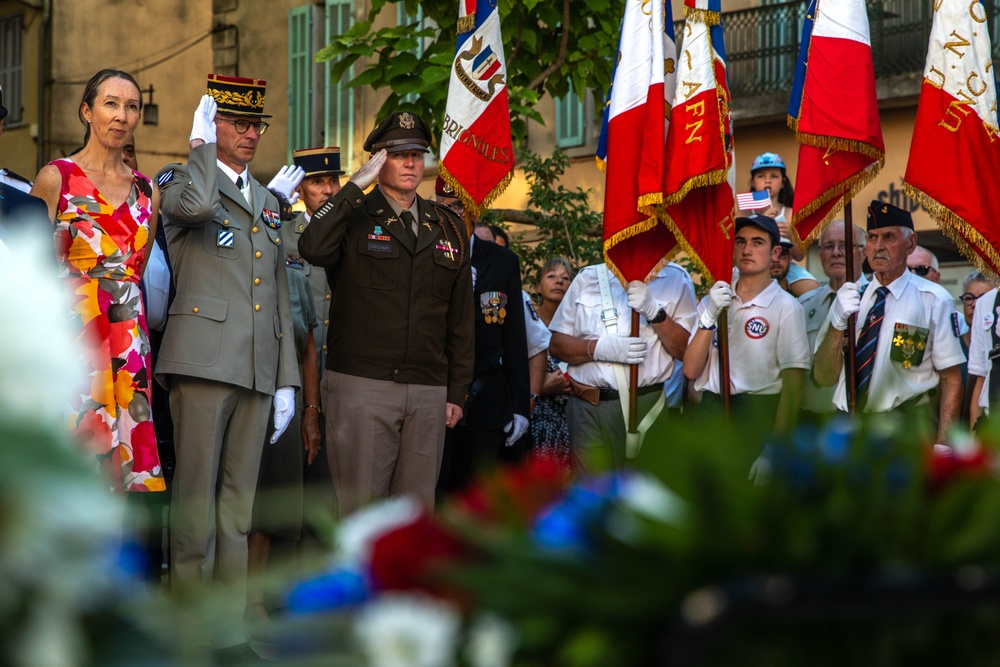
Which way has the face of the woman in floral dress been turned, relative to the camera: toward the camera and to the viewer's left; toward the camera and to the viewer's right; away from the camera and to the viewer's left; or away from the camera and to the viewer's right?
toward the camera and to the viewer's right

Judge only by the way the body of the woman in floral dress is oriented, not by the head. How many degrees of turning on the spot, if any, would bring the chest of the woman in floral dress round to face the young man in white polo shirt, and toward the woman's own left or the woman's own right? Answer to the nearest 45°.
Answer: approximately 45° to the woman's own left

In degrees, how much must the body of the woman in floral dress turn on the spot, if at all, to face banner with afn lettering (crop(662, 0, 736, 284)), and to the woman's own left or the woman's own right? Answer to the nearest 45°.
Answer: approximately 45° to the woman's own left

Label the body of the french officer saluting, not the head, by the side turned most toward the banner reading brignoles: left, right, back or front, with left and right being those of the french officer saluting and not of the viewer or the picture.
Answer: left

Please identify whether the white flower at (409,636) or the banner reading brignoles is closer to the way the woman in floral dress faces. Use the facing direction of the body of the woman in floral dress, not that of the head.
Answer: the white flower

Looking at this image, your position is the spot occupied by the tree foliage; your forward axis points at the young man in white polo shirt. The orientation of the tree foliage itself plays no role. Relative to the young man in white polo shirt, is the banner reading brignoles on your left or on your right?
right

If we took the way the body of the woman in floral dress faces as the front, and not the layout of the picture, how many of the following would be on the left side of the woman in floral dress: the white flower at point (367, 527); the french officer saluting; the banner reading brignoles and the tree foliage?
3

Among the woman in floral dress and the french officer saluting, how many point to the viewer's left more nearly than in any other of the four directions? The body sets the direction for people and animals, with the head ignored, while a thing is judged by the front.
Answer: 0

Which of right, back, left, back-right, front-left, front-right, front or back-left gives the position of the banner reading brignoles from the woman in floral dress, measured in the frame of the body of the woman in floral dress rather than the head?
left

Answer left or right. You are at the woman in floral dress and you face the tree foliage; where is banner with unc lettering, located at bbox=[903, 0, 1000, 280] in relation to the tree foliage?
right

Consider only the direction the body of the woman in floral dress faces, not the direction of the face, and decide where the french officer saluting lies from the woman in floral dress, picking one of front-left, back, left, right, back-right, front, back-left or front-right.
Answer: left

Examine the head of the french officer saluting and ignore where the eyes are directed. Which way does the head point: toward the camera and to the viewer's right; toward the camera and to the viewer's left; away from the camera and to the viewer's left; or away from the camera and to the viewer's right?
toward the camera and to the viewer's right

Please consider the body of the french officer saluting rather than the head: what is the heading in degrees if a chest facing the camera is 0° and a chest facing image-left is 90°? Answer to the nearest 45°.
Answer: approximately 315°
